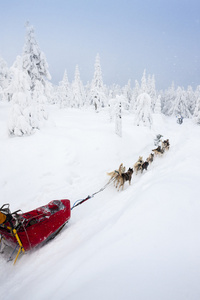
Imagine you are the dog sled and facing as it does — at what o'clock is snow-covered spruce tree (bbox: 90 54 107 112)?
The snow-covered spruce tree is roughly at 11 o'clock from the dog sled.

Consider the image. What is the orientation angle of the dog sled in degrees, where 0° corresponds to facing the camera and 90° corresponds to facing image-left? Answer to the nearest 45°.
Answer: approximately 225°

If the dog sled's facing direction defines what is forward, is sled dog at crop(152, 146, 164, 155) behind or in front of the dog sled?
in front

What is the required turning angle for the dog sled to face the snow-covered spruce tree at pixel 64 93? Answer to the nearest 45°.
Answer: approximately 45° to its left

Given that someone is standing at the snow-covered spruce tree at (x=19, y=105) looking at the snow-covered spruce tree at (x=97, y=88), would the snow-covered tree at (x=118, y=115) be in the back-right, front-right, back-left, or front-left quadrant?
front-right

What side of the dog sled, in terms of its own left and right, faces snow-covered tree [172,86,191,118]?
front

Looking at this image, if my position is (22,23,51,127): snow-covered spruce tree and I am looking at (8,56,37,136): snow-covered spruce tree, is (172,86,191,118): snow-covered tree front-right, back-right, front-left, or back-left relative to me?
back-left

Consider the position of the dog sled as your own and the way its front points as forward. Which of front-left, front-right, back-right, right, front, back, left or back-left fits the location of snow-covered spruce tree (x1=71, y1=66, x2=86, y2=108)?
front-left

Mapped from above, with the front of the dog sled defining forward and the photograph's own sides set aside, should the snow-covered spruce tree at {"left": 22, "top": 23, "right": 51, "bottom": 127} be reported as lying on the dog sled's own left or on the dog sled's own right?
on the dog sled's own left

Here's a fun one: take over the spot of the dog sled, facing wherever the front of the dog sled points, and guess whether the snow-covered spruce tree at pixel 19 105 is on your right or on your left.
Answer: on your left
